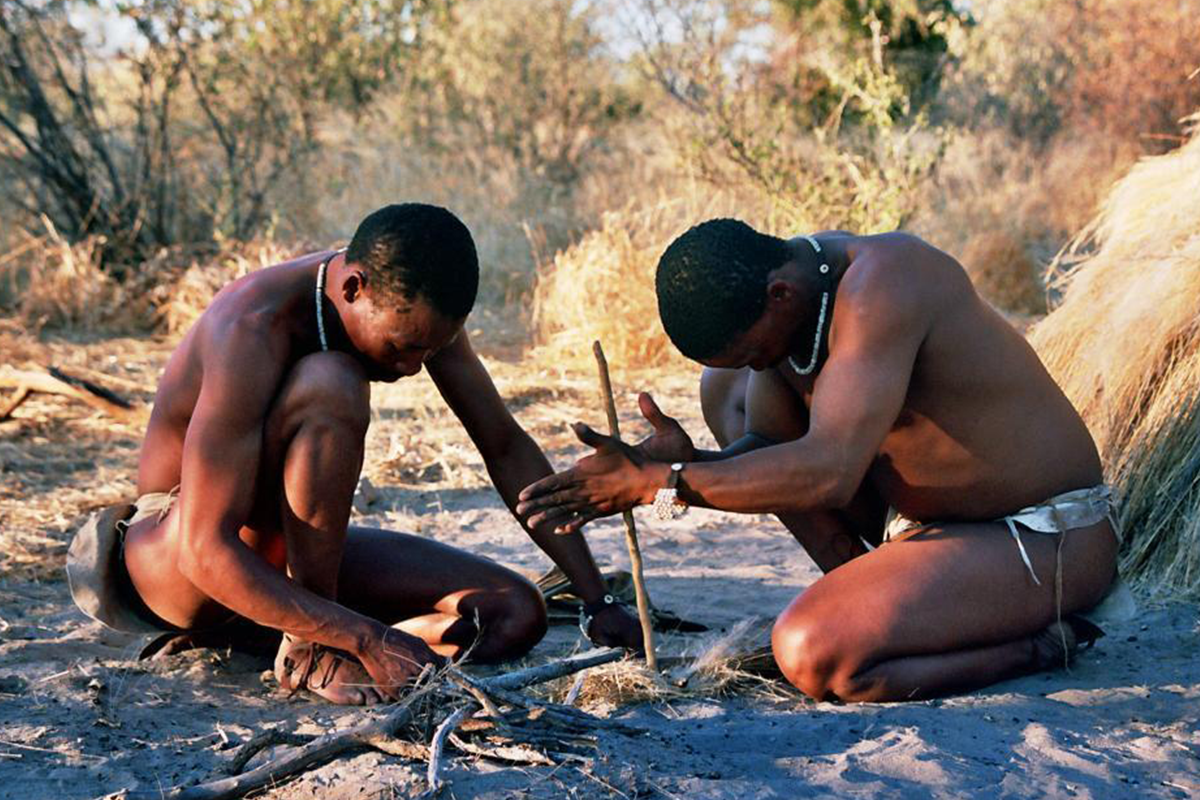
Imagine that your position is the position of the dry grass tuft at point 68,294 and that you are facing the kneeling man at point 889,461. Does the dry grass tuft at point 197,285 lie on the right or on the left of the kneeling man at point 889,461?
left

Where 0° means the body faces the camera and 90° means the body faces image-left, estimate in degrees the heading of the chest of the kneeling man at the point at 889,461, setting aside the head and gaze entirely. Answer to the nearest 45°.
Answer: approximately 90°

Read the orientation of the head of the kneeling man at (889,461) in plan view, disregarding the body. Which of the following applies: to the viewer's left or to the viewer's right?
to the viewer's left

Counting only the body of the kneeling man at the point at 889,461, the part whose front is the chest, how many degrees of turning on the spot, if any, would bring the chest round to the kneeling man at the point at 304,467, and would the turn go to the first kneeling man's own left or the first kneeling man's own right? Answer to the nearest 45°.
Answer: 0° — they already face them

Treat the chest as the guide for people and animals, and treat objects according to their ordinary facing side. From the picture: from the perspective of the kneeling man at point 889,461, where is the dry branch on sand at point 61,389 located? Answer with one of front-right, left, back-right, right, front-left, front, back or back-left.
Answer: front-right

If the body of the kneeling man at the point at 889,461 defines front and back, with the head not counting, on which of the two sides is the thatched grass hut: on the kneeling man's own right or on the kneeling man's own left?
on the kneeling man's own right

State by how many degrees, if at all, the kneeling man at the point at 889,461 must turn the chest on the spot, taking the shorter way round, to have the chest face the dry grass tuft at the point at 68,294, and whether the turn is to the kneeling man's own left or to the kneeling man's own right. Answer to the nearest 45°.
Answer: approximately 45° to the kneeling man's own right

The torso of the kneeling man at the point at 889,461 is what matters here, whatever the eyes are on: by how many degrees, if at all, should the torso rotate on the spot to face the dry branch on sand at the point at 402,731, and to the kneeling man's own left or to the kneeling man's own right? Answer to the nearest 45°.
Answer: approximately 45° to the kneeling man's own left

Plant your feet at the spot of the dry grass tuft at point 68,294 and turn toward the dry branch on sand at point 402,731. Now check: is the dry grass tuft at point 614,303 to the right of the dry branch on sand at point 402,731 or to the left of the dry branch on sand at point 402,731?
left

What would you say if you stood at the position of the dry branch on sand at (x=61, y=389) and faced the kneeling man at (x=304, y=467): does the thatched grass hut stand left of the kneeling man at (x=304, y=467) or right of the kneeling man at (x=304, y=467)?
left

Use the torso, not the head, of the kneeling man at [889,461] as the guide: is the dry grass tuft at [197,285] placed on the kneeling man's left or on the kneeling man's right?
on the kneeling man's right

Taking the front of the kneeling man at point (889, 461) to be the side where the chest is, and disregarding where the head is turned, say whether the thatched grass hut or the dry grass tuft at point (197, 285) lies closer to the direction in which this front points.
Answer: the dry grass tuft
